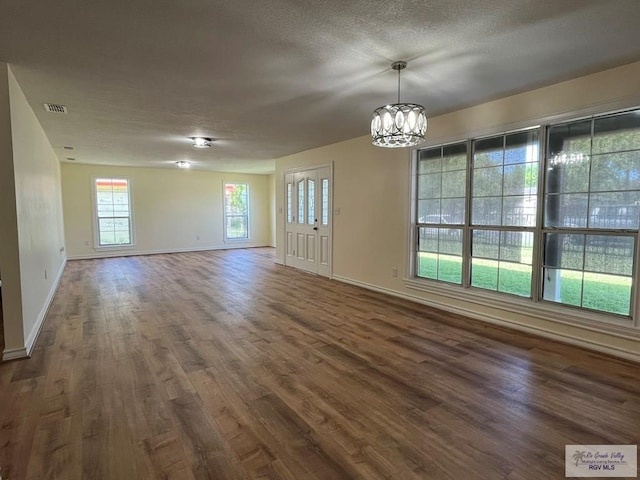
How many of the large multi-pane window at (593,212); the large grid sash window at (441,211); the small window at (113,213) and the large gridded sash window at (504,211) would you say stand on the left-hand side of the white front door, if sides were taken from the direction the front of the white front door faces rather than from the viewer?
3

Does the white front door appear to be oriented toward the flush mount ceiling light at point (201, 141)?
yes

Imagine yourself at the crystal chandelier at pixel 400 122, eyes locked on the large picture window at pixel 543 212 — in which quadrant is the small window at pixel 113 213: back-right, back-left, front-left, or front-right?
back-left

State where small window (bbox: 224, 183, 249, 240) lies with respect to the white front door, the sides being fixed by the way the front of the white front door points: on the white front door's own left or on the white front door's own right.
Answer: on the white front door's own right

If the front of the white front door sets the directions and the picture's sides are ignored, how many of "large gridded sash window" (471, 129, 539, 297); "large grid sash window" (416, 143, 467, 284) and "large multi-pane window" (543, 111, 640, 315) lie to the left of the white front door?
3

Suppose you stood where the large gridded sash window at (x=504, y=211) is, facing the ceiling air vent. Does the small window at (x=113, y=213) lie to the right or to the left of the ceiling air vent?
right

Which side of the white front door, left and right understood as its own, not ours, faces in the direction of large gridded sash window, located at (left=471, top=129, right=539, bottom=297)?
left

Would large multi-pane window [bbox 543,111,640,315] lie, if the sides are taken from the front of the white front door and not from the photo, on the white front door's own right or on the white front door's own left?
on the white front door's own left

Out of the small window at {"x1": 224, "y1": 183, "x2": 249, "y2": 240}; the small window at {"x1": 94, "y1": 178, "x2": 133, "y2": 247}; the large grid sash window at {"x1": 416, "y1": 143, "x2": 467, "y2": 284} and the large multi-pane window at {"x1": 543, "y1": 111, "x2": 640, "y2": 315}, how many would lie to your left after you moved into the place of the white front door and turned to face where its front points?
2

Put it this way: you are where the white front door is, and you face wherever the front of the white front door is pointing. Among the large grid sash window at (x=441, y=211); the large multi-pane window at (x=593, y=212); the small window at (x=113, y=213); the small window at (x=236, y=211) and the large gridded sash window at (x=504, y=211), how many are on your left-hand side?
3

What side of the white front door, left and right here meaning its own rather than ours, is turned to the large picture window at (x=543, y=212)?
left

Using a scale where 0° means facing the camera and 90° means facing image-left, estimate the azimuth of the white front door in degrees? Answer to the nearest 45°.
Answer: approximately 45°

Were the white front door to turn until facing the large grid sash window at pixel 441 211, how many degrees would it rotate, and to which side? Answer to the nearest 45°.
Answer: approximately 90° to its left
